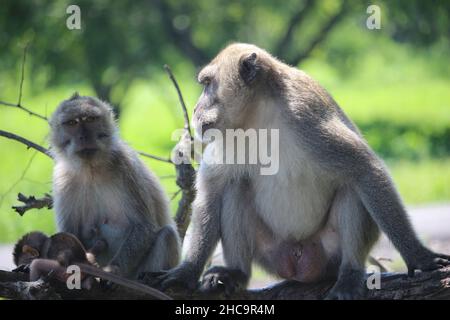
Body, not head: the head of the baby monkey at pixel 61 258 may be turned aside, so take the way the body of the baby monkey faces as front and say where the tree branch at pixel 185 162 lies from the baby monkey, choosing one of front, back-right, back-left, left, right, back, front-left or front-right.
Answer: back-right

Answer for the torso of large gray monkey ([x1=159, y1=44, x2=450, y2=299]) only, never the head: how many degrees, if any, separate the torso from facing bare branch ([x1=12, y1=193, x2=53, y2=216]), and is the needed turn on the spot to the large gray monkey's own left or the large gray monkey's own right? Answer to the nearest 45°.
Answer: approximately 45° to the large gray monkey's own right

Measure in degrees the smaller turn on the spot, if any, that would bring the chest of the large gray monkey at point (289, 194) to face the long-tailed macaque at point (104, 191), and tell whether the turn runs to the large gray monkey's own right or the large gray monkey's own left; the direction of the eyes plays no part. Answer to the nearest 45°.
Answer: approximately 45° to the large gray monkey's own right

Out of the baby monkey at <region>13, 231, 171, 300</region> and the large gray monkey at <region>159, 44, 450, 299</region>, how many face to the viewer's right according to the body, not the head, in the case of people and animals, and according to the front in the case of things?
0

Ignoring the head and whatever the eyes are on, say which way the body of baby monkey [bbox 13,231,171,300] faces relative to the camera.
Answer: to the viewer's left

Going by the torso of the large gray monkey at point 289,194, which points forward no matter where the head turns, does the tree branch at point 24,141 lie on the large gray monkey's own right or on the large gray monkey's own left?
on the large gray monkey's own right

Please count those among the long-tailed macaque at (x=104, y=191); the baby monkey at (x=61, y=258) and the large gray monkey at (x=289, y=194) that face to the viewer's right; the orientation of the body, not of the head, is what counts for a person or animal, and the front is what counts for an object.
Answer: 0

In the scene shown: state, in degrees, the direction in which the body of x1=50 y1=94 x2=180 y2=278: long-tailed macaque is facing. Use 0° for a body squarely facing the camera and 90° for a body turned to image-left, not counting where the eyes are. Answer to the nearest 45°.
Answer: approximately 45°

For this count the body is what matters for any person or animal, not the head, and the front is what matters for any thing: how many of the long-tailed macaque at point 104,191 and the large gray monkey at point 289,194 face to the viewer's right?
0

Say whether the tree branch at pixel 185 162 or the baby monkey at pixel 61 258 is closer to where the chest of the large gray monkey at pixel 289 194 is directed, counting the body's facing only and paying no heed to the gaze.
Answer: the baby monkey
